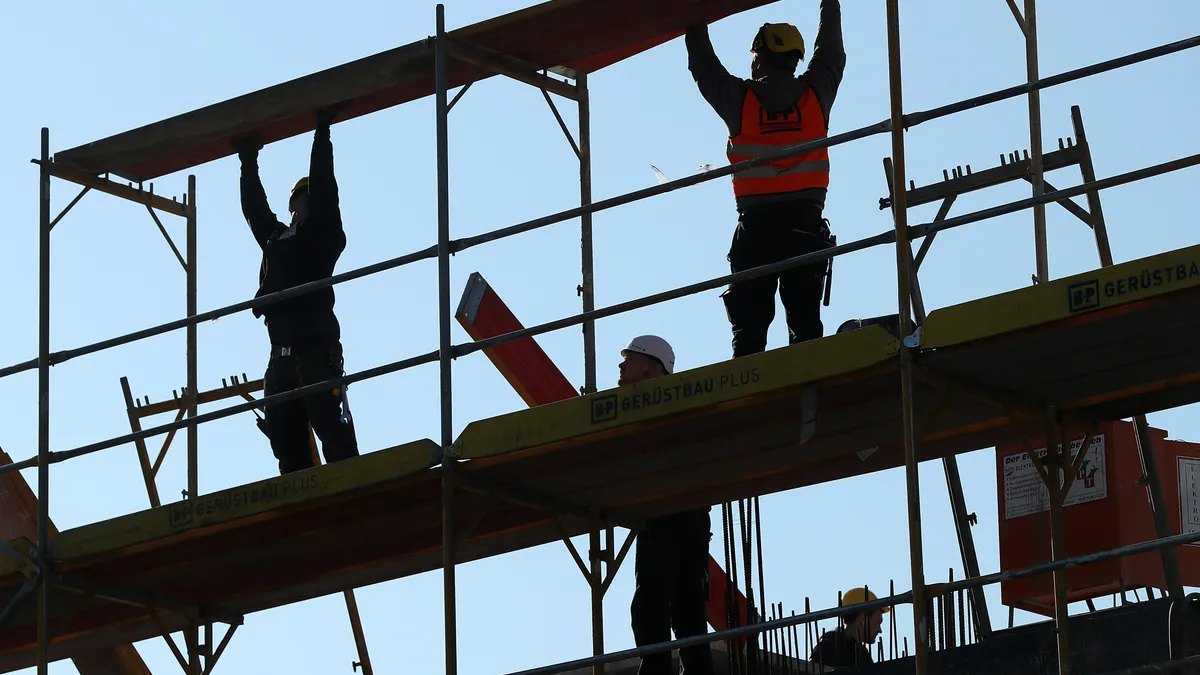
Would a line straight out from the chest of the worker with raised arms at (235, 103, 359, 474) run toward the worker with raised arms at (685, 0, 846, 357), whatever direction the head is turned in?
no

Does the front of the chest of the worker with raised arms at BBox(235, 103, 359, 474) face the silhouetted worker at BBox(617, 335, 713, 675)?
no

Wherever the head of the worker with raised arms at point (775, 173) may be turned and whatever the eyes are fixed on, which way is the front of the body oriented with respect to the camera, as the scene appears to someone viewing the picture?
away from the camera

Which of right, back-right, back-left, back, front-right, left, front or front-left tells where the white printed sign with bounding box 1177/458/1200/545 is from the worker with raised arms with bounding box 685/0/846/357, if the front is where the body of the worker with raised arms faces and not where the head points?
front-right

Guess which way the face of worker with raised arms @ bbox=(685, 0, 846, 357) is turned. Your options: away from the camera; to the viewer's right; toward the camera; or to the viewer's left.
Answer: away from the camera

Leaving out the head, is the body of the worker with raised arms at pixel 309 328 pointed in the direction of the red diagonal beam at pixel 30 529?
no
